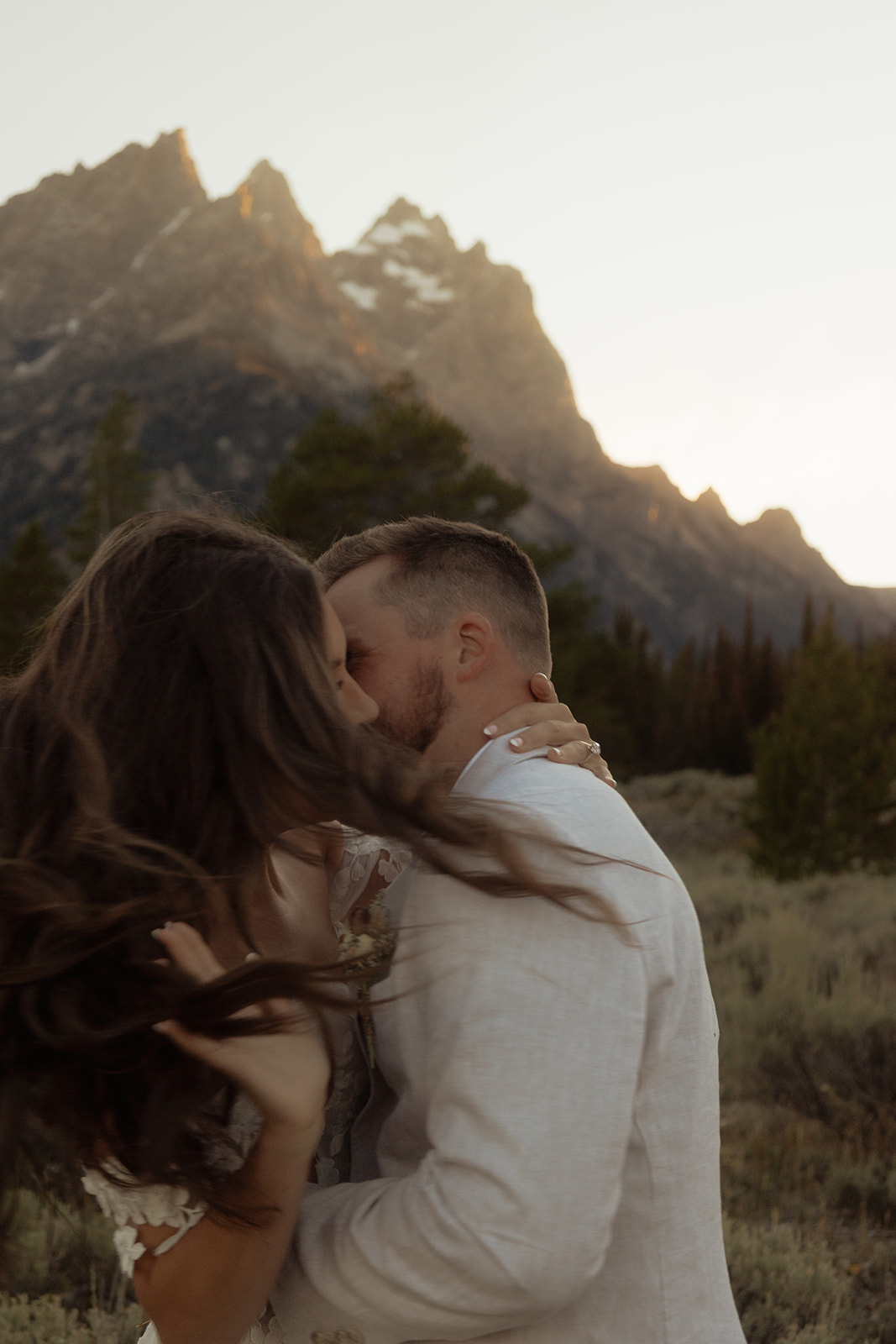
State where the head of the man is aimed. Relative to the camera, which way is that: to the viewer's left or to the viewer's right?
to the viewer's left

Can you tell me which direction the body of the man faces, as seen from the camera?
to the viewer's left

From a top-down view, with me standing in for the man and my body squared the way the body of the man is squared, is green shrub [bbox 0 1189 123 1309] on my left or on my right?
on my right

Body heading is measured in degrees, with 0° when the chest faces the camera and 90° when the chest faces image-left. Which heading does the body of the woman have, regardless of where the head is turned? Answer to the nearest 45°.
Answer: approximately 270°

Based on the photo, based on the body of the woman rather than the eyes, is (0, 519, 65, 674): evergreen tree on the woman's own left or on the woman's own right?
on the woman's own left

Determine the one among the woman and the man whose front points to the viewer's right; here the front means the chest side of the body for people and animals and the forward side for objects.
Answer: the woman

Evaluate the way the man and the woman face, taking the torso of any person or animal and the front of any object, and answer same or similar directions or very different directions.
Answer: very different directions

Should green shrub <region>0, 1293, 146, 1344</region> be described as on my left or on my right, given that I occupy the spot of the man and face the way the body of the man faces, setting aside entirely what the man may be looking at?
on my right
